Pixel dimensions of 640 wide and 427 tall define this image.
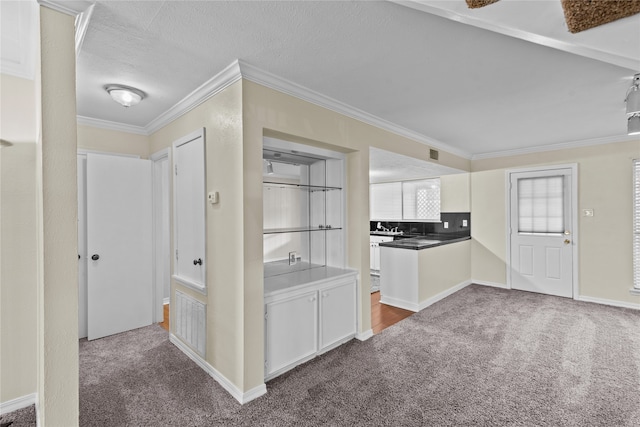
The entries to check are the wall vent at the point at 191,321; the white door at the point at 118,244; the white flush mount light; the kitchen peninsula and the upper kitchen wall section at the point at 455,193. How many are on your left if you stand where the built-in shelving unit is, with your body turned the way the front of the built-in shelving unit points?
2

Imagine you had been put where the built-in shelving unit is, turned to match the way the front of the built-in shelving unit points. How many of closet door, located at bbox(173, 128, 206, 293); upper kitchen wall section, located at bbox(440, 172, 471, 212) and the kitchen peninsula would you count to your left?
2

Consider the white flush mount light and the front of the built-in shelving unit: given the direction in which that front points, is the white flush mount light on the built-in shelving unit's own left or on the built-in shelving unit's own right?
on the built-in shelving unit's own right

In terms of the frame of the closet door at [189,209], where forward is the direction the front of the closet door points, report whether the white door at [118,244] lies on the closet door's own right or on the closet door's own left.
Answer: on the closet door's own right

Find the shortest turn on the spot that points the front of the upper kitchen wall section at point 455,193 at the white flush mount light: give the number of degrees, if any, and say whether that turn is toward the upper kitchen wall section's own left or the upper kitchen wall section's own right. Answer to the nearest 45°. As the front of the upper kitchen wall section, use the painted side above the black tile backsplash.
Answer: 0° — it already faces it

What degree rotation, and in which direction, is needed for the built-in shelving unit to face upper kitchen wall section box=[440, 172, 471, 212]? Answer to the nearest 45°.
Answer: approximately 90° to its left

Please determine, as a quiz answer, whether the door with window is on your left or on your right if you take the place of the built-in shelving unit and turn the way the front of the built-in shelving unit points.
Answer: on your left

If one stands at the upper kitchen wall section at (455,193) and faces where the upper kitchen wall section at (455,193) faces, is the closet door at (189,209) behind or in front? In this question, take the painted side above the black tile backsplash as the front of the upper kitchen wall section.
in front

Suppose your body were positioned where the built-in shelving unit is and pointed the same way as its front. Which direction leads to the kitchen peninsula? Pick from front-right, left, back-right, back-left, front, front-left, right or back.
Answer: left

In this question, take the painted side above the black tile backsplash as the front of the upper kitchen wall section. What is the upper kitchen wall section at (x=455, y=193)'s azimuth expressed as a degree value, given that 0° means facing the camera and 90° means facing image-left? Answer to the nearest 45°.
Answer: approximately 45°

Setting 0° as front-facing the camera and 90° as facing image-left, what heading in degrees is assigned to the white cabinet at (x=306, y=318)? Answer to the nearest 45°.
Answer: approximately 315°

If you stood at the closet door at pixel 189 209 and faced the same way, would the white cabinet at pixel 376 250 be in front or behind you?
behind

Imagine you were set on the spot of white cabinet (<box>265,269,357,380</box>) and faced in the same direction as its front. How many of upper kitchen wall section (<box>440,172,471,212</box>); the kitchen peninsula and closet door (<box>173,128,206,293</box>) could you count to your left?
2
